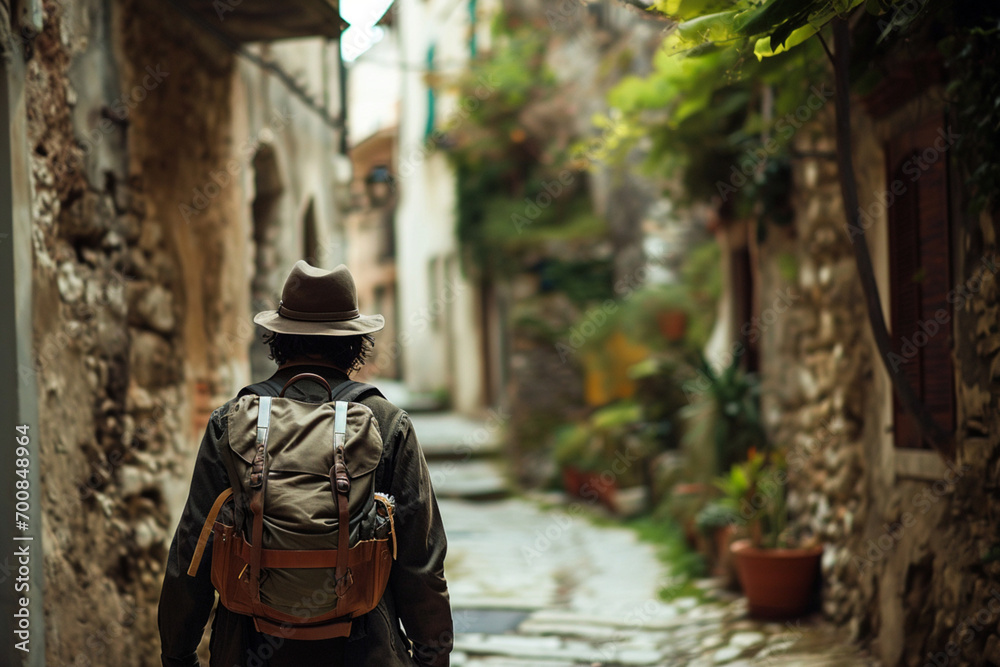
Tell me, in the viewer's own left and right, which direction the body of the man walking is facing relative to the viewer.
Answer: facing away from the viewer

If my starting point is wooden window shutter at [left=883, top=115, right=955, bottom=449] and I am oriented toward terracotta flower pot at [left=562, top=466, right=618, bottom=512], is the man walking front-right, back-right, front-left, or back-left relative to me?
back-left

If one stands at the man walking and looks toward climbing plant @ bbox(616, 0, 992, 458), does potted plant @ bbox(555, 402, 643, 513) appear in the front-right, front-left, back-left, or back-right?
front-left

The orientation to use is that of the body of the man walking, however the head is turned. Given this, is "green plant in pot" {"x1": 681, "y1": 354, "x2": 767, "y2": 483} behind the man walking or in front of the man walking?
in front

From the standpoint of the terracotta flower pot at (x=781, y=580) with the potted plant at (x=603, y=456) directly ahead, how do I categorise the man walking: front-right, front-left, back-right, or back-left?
back-left

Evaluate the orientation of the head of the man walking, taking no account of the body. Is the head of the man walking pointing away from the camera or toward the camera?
away from the camera

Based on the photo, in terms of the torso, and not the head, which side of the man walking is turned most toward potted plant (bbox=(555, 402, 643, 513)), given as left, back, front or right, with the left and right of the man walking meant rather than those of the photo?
front

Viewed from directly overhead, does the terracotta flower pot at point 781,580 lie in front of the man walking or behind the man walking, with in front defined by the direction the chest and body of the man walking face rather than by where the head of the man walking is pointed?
in front

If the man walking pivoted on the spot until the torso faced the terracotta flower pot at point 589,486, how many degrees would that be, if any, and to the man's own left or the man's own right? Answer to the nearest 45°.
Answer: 0° — they already face it

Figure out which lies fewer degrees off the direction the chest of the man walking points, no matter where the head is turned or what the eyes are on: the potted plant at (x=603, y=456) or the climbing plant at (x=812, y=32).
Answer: the potted plant
